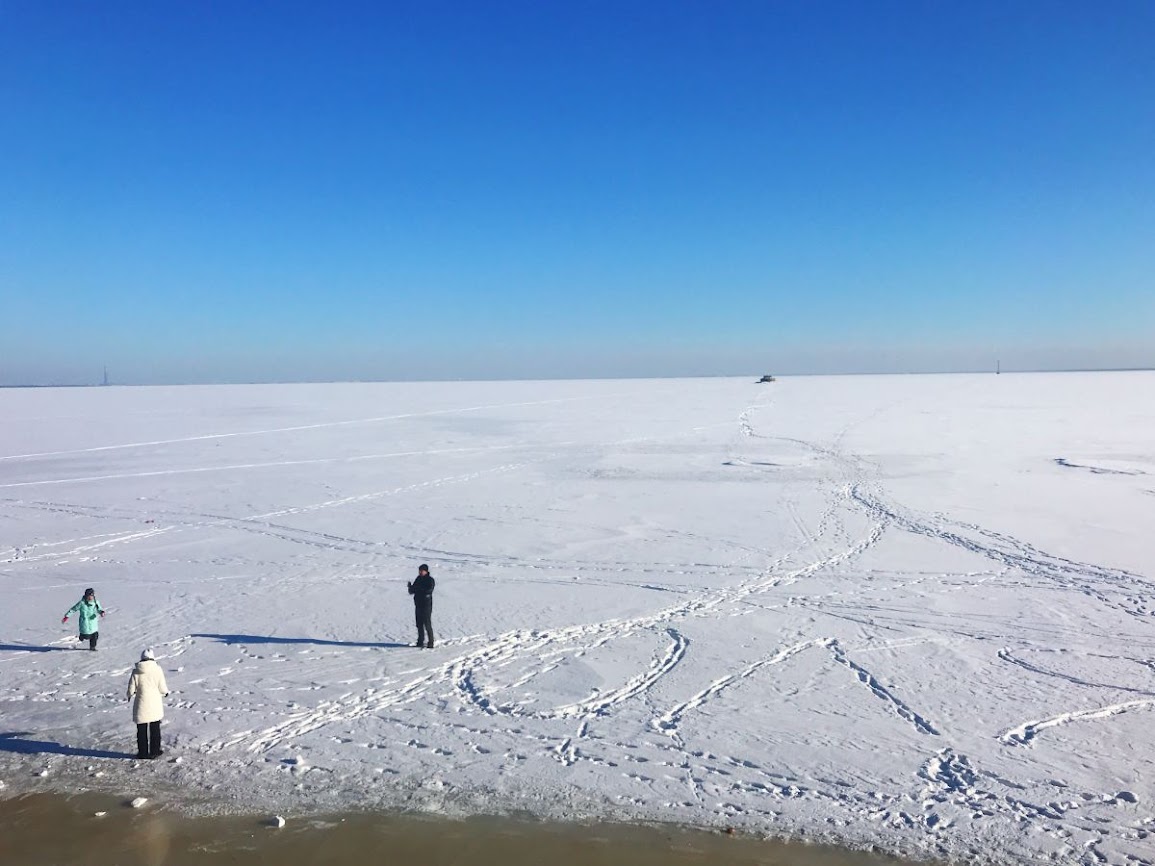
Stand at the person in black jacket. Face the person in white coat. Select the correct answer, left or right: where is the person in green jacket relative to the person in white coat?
right

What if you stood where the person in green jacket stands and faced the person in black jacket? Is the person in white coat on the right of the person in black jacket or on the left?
right

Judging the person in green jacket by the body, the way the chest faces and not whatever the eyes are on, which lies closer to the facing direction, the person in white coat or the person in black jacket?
the person in white coat

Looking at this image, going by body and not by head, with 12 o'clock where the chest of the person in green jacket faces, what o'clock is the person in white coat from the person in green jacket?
The person in white coat is roughly at 12 o'clock from the person in green jacket.

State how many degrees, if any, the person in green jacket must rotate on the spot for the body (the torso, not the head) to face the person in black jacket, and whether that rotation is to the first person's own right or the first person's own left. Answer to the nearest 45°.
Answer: approximately 45° to the first person's own left

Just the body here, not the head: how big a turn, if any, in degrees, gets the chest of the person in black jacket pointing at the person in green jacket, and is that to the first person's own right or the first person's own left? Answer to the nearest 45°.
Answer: approximately 45° to the first person's own right
